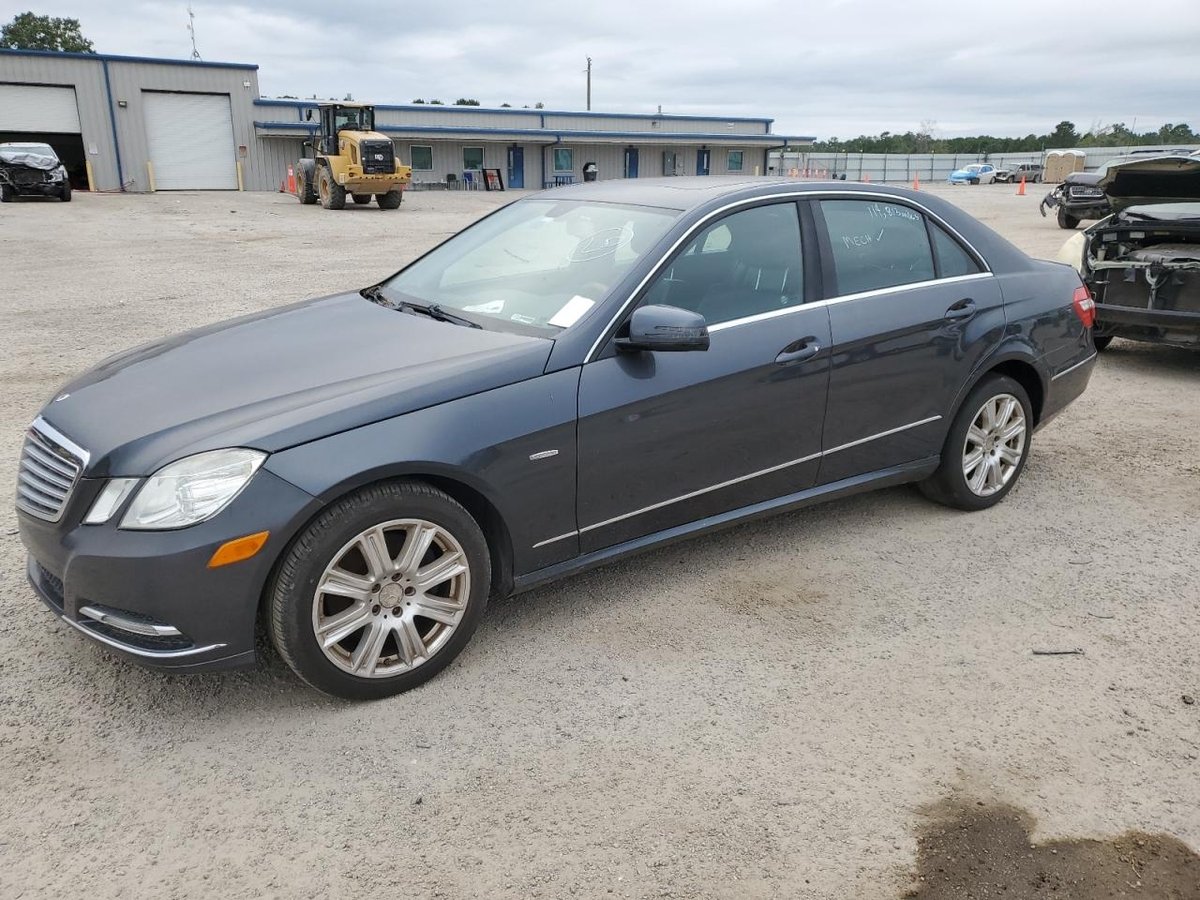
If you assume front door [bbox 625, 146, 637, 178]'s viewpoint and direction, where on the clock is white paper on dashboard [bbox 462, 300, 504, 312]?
The white paper on dashboard is roughly at 12 o'clock from the front door.

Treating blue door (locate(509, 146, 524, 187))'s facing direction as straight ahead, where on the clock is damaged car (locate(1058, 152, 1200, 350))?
The damaged car is roughly at 12 o'clock from the blue door.

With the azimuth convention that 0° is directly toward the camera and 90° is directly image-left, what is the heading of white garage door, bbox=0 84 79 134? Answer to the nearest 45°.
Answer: approximately 0°

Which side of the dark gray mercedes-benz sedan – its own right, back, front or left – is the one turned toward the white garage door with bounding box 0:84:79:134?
right

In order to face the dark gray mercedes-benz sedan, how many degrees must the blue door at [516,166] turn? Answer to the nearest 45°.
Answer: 0° — it already faces it

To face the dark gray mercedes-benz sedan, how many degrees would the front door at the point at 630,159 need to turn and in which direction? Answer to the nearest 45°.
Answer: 0° — it already faces it

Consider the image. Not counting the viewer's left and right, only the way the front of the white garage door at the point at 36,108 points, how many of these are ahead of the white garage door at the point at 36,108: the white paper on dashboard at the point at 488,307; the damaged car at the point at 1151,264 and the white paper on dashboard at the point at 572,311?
3

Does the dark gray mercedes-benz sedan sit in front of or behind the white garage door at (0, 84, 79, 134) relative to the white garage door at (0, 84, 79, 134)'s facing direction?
in front

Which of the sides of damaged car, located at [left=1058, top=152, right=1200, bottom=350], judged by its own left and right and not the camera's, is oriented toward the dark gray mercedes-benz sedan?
front

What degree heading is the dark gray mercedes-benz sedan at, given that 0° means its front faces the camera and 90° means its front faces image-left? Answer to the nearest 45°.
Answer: approximately 45°

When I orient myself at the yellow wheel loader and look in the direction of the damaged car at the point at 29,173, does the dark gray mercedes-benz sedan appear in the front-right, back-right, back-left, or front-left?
back-left

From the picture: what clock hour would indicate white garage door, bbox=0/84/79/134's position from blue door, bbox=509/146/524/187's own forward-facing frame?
The white garage door is roughly at 2 o'clock from the blue door.

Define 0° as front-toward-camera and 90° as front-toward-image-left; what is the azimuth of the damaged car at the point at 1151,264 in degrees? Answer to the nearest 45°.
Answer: approximately 0°
